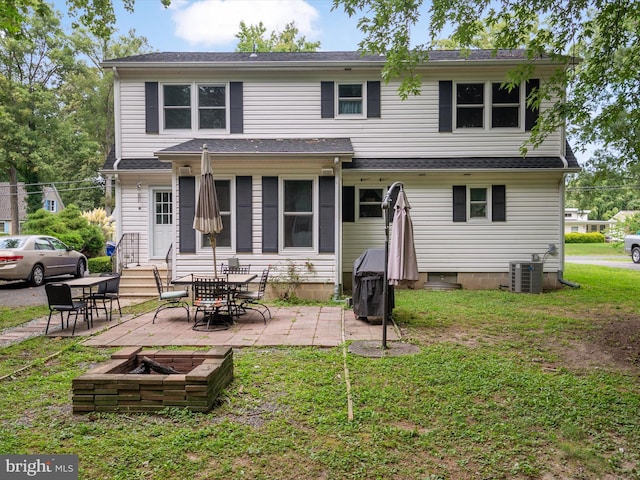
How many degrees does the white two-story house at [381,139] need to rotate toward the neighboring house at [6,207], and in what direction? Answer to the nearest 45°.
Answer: approximately 45° to its left

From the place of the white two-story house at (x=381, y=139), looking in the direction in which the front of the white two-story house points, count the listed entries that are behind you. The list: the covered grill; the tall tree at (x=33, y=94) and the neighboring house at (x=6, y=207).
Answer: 1

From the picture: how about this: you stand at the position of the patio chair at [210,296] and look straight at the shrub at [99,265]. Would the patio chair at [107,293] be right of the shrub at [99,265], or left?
left

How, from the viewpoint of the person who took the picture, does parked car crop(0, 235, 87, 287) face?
facing away from the viewer and to the right of the viewer

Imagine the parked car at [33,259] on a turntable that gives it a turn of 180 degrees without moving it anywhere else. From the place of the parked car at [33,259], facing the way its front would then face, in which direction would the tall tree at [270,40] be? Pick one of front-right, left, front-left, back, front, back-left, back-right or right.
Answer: back

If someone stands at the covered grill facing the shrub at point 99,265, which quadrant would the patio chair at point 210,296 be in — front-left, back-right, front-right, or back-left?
front-left

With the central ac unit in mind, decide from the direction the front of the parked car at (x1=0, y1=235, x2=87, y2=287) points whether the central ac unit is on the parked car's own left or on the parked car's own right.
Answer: on the parked car's own right

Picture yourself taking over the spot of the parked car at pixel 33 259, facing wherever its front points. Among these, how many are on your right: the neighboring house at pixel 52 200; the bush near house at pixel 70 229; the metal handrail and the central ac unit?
2

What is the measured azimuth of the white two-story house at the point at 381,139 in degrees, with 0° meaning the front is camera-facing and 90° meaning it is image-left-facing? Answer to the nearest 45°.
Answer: approximately 180°

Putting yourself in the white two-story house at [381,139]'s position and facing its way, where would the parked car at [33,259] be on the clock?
The parked car is roughly at 9 o'clock from the white two-story house.

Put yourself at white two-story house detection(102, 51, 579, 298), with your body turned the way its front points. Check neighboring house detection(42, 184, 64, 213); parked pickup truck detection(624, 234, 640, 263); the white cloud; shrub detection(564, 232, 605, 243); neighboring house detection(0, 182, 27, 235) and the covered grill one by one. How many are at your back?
1

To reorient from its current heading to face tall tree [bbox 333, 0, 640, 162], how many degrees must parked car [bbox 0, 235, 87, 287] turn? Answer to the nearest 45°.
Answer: approximately 90° to its right

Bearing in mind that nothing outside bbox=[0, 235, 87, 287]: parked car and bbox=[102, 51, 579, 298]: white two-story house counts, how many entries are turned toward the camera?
0
